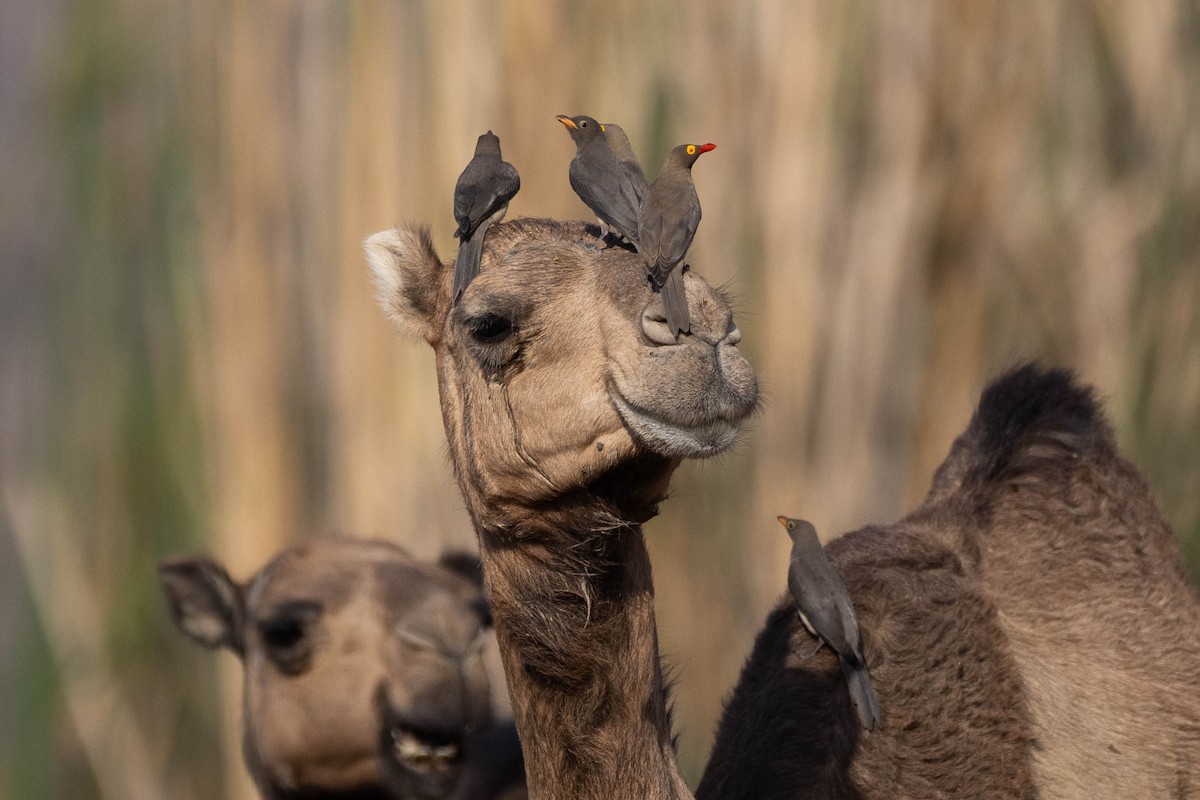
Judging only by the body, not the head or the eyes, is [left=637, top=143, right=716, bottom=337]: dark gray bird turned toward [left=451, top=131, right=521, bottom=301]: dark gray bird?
no

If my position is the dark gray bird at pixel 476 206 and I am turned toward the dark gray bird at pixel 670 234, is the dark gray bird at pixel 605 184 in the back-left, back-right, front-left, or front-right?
front-left

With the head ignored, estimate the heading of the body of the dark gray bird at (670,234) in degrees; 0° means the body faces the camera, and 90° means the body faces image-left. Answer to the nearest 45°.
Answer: approximately 225°
